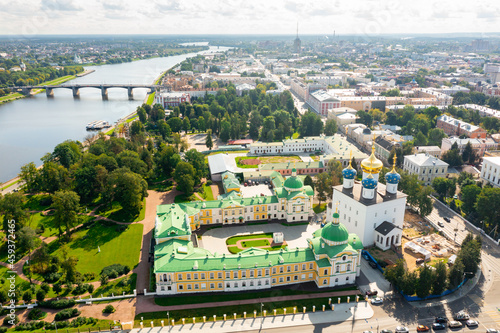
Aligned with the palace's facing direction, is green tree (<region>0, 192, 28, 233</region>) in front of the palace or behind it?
behind

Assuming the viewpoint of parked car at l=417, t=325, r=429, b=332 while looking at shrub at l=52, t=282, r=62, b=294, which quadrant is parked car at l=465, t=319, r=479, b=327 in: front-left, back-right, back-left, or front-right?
back-right

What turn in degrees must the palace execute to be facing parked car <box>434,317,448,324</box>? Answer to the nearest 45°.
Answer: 0° — it already faces it
